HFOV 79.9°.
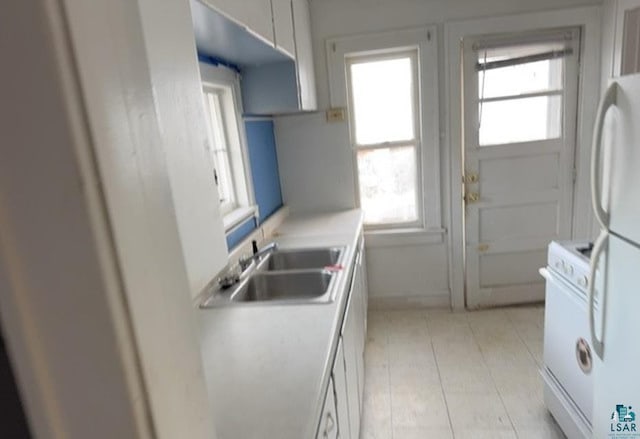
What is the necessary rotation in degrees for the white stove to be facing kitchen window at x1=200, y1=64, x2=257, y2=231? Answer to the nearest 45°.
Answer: approximately 45° to its right

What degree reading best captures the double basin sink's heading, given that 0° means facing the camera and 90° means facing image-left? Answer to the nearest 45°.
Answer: approximately 270°

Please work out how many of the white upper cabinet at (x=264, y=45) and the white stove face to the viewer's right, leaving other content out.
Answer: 1

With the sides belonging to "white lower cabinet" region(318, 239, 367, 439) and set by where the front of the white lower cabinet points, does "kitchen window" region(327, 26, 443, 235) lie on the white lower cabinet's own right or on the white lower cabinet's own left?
on the white lower cabinet's own left

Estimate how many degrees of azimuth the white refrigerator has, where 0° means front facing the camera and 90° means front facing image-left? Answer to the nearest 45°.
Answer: approximately 45°

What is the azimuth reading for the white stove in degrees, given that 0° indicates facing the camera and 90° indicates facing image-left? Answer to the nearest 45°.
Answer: approximately 45°

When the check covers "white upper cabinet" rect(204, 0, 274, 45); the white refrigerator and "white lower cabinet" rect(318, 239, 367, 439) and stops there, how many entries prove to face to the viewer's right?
2

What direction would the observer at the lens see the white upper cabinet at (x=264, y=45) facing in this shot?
facing to the right of the viewer

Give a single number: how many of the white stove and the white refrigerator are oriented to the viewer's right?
0

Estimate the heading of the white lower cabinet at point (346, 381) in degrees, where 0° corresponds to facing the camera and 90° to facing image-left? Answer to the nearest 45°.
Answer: approximately 270°

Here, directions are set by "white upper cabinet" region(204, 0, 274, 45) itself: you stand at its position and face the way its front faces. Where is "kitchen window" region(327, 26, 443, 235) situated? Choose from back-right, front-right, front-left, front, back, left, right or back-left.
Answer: front-left
